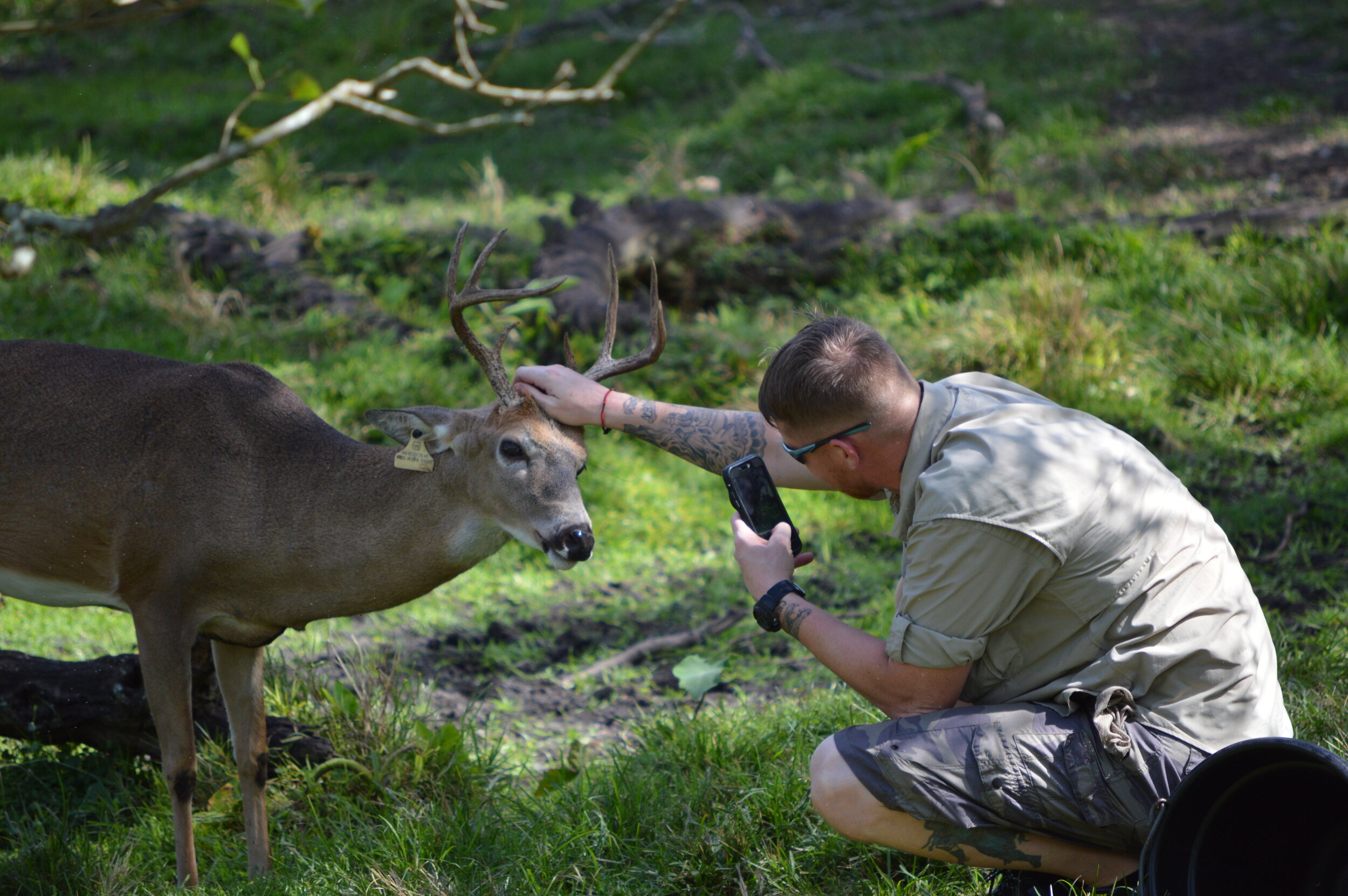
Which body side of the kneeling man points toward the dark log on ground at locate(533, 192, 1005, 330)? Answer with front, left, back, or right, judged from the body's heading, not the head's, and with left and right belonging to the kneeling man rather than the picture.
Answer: right

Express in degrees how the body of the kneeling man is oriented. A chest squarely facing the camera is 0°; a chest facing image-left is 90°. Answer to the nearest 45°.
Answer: approximately 90°

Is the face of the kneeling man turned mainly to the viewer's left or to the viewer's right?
to the viewer's left

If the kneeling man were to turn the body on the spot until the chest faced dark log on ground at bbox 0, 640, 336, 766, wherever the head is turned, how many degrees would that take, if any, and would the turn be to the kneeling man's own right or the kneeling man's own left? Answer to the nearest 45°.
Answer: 0° — they already face it

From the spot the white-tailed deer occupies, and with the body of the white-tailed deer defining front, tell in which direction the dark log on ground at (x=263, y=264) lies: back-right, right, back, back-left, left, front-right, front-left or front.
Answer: left

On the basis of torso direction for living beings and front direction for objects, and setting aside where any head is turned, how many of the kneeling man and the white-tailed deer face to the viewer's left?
1

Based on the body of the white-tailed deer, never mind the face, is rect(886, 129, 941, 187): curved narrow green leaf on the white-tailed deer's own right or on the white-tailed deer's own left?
on the white-tailed deer's own left

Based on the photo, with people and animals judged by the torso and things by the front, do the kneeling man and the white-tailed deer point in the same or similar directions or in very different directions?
very different directions

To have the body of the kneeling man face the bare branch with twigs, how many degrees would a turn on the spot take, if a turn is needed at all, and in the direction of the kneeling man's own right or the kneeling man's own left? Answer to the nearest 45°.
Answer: approximately 45° to the kneeling man's own right

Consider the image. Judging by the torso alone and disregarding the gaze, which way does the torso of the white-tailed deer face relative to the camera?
to the viewer's right
